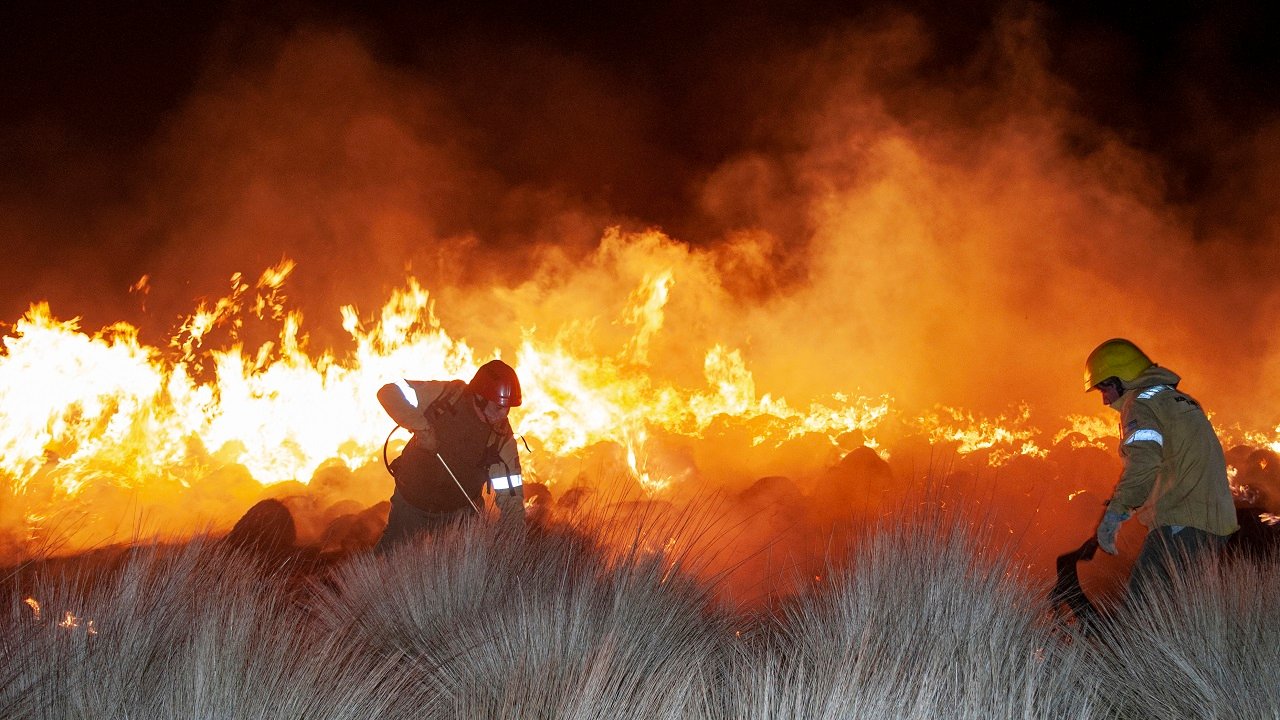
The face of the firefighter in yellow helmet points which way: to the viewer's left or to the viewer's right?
to the viewer's left

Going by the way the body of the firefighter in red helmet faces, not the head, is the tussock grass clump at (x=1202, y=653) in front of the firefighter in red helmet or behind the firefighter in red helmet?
in front

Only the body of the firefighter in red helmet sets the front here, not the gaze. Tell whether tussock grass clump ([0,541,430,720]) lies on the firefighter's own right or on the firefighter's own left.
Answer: on the firefighter's own right

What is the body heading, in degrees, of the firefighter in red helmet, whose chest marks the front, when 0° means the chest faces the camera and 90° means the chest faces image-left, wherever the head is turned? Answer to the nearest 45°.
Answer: approximately 315°

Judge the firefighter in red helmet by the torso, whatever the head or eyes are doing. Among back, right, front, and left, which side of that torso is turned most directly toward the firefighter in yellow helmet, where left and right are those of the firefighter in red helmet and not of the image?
front

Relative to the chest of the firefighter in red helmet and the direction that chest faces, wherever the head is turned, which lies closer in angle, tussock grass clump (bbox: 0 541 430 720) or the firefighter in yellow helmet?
the firefighter in yellow helmet

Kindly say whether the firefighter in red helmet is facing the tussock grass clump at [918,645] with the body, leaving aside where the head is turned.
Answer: yes

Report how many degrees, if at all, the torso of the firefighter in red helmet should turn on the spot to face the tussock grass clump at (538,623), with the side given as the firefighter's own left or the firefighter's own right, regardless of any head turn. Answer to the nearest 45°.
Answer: approximately 45° to the firefighter's own right
